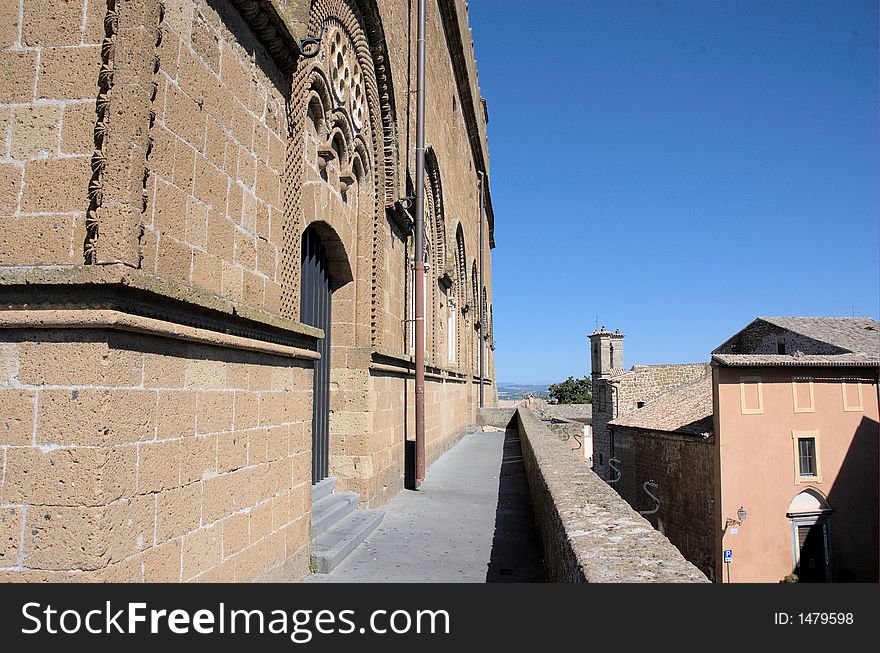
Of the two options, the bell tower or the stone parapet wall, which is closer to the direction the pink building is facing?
the stone parapet wall

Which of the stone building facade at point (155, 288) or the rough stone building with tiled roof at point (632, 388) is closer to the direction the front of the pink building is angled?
the stone building facade

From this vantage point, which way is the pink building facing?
toward the camera

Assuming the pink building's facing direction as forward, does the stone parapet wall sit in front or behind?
in front

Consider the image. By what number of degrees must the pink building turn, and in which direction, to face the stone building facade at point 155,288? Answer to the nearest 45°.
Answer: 0° — it already faces it

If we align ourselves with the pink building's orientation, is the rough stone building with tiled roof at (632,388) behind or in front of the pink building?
behind

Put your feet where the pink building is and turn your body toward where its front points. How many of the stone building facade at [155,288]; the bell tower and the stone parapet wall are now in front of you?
2

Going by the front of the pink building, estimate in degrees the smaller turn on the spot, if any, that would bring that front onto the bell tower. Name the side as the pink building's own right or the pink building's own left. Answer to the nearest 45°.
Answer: approximately 135° to the pink building's own right
